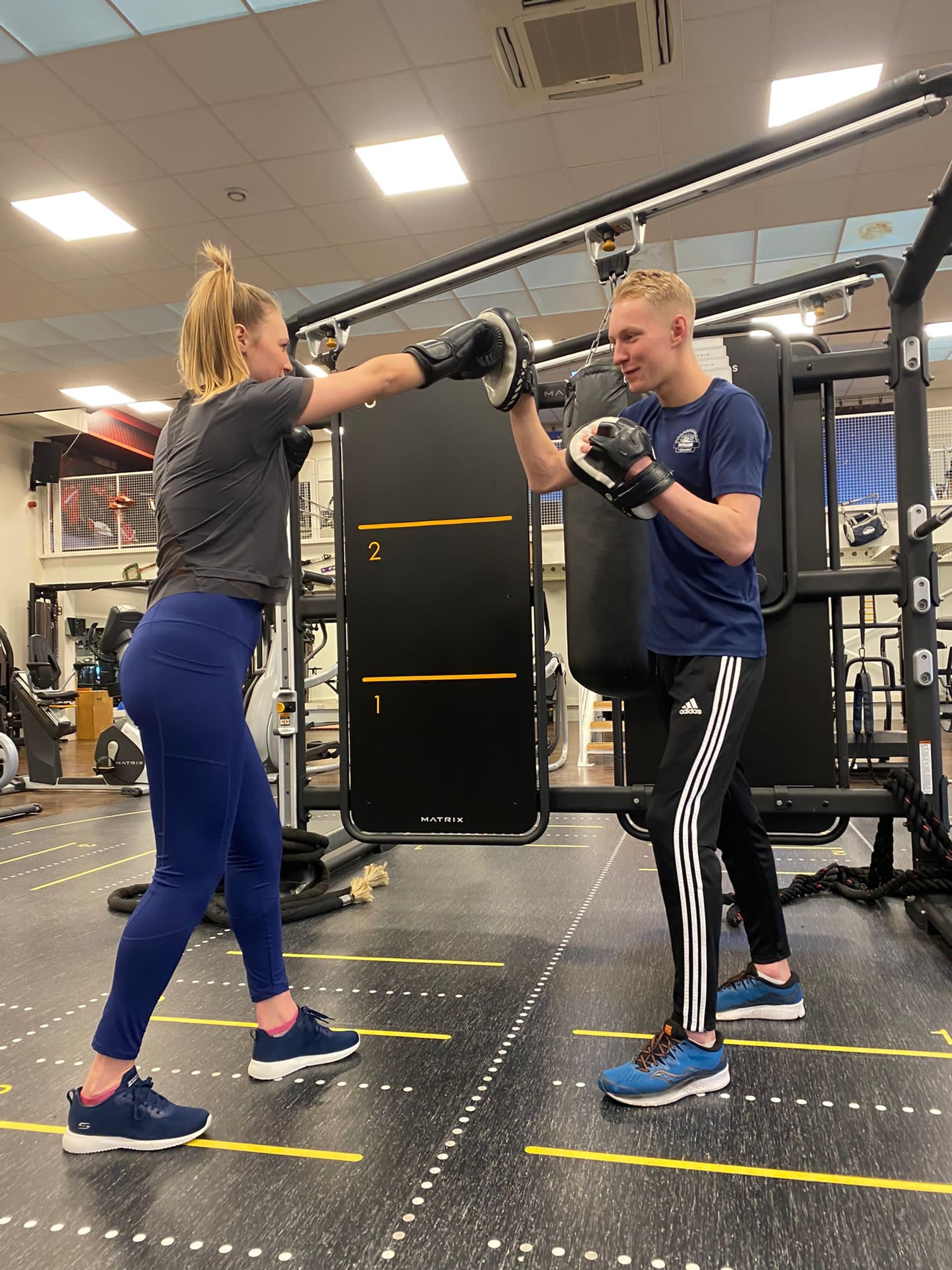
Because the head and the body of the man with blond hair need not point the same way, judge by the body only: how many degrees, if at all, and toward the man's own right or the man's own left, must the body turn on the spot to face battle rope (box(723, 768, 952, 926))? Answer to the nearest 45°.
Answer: approximately 180°

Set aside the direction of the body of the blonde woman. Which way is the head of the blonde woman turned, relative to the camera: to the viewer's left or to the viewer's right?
to the viewer's right

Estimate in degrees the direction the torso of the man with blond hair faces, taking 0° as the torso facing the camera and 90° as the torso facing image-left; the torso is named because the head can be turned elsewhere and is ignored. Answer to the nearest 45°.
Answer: approximately 45°
